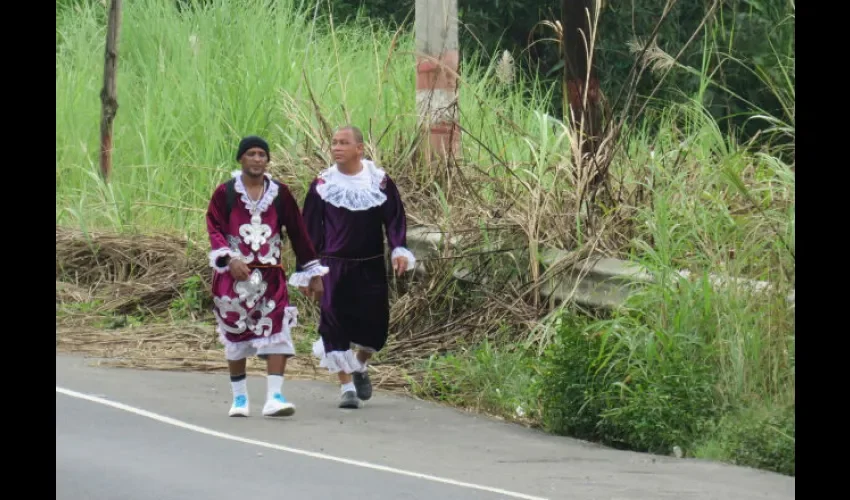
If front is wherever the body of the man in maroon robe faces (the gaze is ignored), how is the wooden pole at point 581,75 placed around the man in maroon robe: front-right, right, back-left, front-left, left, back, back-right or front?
back-left

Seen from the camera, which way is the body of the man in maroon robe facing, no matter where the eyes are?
toward the camera

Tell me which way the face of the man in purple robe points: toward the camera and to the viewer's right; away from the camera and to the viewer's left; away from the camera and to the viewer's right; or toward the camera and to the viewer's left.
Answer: toward the camera and to the viewer's left

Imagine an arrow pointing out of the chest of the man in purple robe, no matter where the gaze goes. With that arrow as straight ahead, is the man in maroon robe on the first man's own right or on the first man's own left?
on the first man's own right

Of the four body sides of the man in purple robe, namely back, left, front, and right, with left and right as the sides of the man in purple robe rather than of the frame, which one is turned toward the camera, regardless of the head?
front

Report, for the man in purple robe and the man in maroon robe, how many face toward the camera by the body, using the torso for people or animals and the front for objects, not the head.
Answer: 2

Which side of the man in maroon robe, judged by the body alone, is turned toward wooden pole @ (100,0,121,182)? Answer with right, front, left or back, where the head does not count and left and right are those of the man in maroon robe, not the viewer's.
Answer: back

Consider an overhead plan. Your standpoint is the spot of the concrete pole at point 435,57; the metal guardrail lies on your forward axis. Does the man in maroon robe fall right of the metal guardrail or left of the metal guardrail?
right

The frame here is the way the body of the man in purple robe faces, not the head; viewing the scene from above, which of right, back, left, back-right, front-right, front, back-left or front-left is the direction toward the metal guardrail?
left

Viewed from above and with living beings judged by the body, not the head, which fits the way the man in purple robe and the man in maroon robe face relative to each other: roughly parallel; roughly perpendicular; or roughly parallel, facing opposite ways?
roughly parallel

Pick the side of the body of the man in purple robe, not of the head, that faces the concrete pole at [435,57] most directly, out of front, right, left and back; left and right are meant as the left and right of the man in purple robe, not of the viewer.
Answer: back

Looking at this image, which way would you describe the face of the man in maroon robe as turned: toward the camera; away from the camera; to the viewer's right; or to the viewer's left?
toward the camera

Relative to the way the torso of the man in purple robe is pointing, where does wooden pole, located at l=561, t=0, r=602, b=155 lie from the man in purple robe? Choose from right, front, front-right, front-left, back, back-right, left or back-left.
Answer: back-left
